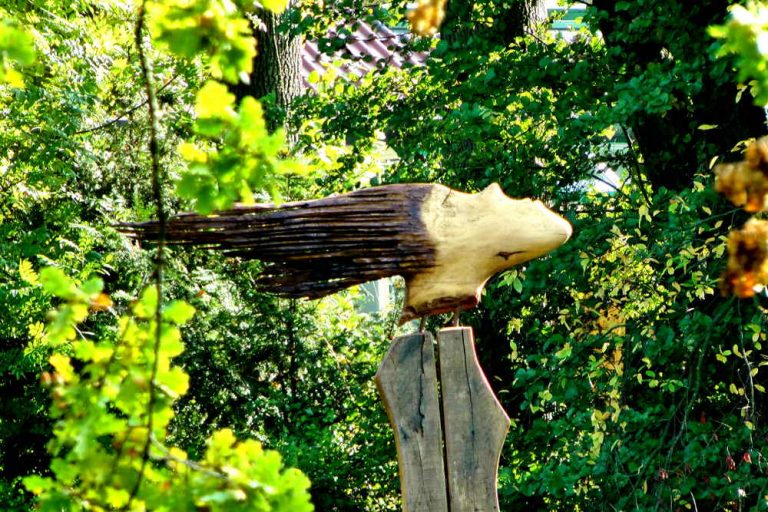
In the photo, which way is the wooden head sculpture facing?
to the viewer's right

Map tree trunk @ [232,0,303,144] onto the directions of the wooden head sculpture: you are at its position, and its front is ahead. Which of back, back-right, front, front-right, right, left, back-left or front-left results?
left
